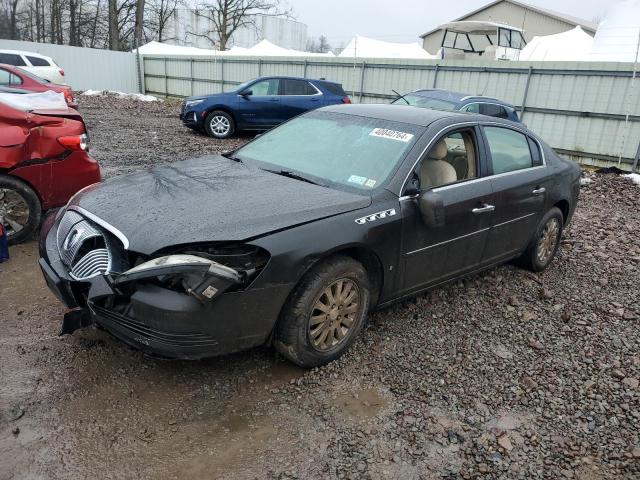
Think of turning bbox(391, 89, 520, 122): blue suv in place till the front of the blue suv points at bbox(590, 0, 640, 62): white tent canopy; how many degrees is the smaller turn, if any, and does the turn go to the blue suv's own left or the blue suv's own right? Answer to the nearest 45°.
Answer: approximately 180°

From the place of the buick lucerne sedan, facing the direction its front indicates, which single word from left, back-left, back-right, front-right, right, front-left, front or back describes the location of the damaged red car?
right

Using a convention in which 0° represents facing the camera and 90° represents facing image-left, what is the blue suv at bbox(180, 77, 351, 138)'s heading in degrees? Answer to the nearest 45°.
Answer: approximately 90°

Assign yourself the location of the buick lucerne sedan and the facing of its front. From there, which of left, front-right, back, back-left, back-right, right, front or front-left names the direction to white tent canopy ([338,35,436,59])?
back-right

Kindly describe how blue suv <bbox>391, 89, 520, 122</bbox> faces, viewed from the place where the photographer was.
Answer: facing the viewer and to the left of the viewer

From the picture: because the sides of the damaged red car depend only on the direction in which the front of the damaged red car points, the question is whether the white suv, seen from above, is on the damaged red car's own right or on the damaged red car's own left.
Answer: on the damaged red car's own right

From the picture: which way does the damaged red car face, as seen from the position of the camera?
facing to the left of the viewer

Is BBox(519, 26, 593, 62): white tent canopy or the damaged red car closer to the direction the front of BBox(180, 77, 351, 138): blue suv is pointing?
the damaged red car

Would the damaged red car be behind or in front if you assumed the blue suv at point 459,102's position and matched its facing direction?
in front
